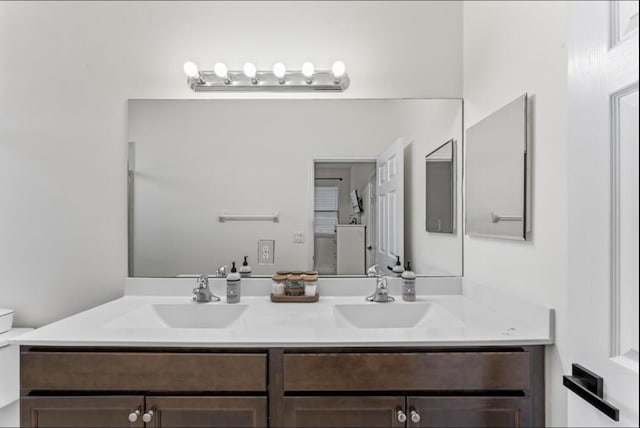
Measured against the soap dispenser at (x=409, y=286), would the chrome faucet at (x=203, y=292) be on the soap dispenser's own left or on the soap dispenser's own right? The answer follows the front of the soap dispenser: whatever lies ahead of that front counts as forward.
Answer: on the soap dispenser's own right

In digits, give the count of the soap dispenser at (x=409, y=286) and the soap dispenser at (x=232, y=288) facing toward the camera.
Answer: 2

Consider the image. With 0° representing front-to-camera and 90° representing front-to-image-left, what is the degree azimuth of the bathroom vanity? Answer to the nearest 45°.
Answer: approximately 0°

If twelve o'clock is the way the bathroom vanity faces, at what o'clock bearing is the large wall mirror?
The large wall mirror is roughly at 6 o'clock from the bathroom vanity.

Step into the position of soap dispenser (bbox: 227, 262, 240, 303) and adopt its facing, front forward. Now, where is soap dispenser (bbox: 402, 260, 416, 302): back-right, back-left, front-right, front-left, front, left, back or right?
left

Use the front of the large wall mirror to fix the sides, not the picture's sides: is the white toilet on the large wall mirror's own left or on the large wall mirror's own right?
on the large wall mirror's own right

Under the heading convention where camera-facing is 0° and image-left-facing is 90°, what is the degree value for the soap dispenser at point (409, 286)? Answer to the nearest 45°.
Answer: approximately 0°
